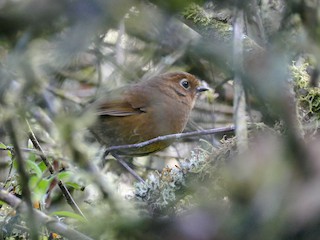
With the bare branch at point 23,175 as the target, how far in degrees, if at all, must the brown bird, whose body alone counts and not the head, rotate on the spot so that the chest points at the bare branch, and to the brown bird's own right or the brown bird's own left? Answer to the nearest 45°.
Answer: approximately 90° to the brown bird's own right

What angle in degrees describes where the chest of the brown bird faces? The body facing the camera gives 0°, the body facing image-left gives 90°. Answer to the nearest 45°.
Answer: approximately 270°

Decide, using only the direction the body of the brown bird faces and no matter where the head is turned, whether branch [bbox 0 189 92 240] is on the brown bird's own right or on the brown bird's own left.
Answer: on the brown bird's own right

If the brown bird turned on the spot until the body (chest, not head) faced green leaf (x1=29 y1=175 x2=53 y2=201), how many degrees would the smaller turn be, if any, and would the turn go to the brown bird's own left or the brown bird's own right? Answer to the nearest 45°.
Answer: approximately 90° to the brown bird's own right
